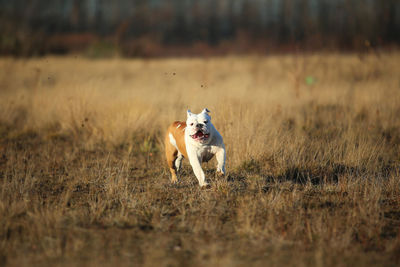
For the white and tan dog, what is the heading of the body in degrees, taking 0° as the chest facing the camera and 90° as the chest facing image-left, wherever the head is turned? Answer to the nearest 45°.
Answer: approximately 315°
